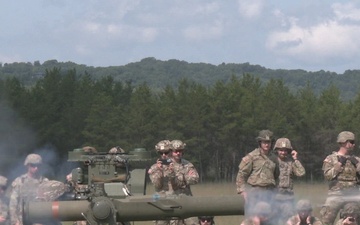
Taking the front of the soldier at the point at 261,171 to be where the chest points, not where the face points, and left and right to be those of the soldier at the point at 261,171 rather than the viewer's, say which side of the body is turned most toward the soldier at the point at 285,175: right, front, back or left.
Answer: left

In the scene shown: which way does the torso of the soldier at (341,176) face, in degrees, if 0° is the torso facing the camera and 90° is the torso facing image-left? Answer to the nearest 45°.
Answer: approximately 315°

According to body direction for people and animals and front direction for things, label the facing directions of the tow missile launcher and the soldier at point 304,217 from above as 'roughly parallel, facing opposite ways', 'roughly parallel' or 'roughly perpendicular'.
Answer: roughly perpendicular

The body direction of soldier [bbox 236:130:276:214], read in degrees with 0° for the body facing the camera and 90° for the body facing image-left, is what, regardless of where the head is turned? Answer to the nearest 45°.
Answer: approximately 315°

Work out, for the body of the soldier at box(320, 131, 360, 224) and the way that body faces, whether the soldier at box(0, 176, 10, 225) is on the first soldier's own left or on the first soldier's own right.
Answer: on the first soldier's own right

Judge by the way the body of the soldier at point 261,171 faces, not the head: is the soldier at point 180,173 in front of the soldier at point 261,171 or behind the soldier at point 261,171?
behind
